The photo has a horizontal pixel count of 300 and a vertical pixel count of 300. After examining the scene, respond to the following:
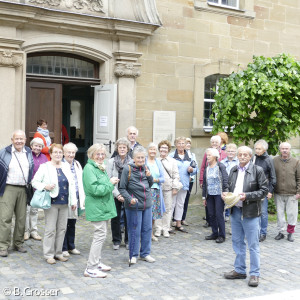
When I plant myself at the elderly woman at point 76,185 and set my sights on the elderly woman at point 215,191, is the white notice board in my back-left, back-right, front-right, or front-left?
front-left

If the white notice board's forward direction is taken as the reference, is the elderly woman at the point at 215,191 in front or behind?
in front

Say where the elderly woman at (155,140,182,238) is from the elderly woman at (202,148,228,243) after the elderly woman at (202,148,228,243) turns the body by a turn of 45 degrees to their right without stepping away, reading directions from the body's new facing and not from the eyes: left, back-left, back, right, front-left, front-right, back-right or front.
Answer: front

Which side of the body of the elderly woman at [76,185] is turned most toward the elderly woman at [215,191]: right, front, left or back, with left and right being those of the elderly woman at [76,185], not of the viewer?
left

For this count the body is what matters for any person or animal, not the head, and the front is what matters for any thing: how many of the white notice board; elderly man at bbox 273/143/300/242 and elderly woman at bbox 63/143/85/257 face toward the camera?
3

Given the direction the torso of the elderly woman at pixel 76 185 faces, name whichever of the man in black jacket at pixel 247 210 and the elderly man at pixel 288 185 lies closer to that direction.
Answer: the man in black jacket

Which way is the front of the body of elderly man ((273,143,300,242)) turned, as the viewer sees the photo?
toward the camera

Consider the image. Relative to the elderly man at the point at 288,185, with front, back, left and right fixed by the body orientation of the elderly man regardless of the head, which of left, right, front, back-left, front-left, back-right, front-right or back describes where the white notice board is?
back-right

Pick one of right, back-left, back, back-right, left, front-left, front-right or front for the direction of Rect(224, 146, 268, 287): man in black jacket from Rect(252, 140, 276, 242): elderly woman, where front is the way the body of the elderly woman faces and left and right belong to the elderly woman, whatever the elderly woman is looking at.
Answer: front-left

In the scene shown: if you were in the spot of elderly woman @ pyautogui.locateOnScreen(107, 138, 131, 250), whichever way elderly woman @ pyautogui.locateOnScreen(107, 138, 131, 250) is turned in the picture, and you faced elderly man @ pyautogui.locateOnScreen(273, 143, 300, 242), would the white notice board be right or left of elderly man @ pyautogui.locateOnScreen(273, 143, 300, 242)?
left
